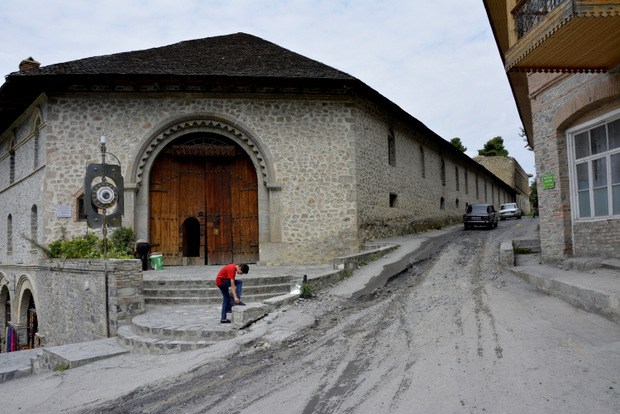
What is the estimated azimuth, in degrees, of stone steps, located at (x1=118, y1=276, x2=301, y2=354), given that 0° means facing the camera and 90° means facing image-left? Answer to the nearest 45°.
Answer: approximately 0°

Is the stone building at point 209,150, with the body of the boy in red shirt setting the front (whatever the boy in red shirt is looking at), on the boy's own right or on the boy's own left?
on the boy's own left

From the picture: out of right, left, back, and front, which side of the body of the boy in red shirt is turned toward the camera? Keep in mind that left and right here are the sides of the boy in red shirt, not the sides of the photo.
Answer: right

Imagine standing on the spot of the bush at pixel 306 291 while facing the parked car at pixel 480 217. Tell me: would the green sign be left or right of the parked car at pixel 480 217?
right

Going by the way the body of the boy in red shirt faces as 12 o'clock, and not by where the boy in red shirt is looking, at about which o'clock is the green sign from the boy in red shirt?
The green sign is roughly at 12 o'clock from the boy in red shirt.

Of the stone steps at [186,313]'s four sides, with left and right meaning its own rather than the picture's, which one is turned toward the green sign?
left

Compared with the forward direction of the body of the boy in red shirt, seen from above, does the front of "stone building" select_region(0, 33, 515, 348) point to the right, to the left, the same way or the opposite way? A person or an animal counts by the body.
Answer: to the right

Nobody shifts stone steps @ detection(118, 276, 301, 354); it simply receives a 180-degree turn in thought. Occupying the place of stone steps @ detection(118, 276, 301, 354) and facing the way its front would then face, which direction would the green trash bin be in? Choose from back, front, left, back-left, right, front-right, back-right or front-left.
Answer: front

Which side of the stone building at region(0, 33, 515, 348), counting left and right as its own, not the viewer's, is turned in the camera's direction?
front

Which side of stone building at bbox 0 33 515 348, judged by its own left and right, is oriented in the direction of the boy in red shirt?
front

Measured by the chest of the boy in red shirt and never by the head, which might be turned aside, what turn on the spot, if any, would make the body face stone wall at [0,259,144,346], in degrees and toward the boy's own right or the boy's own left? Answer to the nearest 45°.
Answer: approximately 135° to the boy's own left

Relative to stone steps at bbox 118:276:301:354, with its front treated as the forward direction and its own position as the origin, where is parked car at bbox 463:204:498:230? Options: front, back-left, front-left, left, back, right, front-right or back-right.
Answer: back-left

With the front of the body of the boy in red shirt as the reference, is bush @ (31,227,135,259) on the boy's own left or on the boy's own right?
on the boy's own left

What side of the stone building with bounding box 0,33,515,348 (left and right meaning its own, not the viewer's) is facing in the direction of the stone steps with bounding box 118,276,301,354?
front
